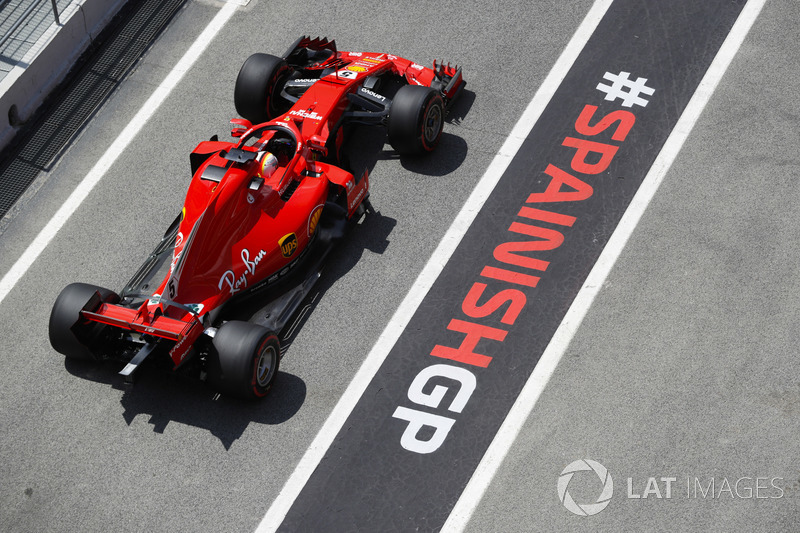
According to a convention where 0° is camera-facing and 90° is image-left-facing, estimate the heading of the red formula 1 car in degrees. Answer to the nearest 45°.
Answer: approximately 225°
